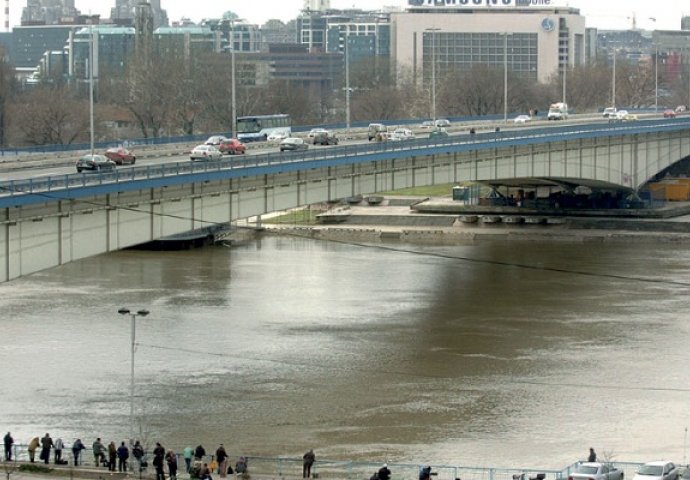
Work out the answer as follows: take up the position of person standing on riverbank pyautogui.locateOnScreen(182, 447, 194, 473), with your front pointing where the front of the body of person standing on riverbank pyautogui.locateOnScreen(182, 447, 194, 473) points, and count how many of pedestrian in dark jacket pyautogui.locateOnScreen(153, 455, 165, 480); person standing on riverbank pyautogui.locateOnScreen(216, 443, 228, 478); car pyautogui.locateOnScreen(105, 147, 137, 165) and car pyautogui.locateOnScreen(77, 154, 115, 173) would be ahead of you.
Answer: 2

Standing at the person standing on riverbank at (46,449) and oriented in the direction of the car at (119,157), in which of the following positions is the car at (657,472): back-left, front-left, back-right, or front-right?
back-right

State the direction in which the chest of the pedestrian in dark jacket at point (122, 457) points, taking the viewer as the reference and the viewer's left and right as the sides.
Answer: facing away from the viewer

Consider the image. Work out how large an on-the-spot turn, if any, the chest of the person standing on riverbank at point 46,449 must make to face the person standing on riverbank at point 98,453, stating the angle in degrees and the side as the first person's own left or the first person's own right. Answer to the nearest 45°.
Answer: approximately 90° to the first person's own right

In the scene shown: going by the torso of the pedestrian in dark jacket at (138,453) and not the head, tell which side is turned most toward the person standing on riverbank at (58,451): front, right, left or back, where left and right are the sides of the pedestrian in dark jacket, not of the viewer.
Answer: left

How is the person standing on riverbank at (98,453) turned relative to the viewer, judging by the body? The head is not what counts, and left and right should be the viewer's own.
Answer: facing away from the viewer

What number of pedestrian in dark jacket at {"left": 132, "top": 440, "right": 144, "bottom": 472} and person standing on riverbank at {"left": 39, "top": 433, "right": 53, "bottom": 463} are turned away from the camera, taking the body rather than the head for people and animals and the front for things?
2

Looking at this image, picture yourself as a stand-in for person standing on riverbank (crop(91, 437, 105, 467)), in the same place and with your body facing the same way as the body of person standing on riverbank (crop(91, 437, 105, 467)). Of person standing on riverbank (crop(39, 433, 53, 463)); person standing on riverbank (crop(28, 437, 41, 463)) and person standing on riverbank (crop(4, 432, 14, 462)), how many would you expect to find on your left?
3

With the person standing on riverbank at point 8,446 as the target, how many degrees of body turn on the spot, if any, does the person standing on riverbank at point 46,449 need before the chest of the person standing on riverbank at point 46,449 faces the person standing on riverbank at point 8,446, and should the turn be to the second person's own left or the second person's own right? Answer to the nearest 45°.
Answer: approximately 45° to the second person's own left

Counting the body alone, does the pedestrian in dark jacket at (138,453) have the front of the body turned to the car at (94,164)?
yes

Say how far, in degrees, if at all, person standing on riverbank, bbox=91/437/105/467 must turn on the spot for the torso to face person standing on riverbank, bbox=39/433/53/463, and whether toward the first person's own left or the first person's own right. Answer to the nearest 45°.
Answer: approximately 90° to the first person's own left

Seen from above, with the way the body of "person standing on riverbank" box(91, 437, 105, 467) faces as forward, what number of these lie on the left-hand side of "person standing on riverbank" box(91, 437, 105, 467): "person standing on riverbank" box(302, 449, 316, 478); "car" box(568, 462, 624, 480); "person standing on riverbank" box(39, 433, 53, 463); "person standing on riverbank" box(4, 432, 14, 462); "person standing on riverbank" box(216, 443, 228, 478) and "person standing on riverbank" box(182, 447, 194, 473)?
2

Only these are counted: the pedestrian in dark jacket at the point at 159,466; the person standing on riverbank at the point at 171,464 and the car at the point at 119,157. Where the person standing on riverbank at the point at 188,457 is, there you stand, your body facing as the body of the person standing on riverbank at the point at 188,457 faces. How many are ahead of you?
1

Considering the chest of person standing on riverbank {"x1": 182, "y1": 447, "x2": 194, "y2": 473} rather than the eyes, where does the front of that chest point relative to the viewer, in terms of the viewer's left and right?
facing away from the viewer

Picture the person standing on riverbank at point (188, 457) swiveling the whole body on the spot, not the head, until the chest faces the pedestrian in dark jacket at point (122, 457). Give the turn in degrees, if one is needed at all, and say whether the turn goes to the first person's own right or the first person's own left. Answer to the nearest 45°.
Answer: approximately 135° to the first person's own left

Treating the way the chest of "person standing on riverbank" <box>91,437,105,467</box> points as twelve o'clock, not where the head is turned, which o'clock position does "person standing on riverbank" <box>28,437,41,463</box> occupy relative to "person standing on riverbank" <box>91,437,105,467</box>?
"person standing on riverbank" <box>28,437,41,463</box> is roughly at 9 o'clock from "person standing on riverbank" <box>91,437,105,467</box>.
